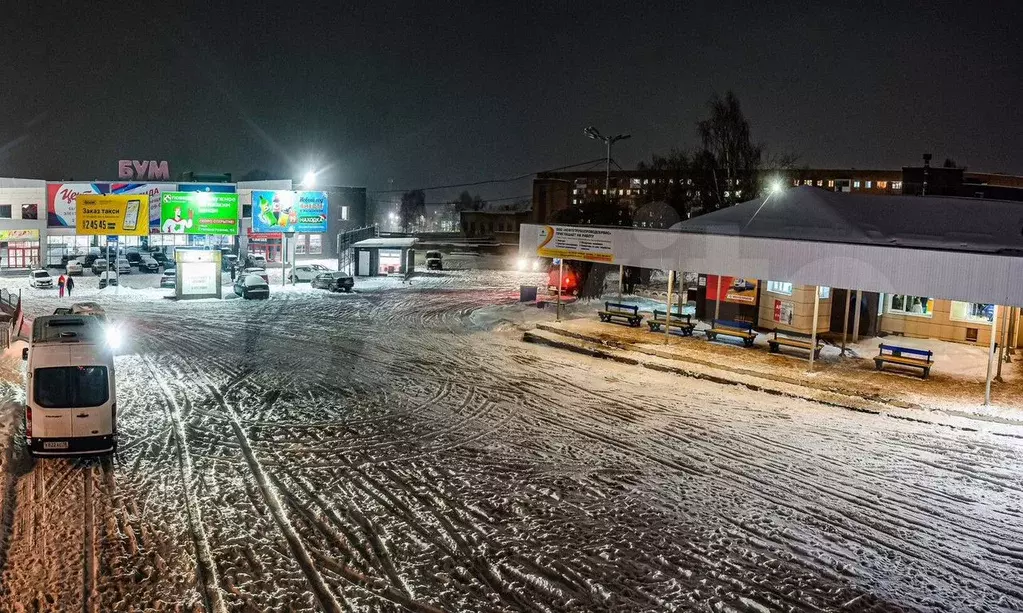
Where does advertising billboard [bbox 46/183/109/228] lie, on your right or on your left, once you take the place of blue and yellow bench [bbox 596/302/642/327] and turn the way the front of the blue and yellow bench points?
on your right

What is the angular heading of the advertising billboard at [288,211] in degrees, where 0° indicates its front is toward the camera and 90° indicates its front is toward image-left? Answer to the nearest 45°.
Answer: approximately 0°

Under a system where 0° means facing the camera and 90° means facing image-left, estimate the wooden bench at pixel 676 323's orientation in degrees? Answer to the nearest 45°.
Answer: approximately 45°

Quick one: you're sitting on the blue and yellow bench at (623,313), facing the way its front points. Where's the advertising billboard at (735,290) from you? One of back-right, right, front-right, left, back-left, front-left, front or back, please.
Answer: back-left
